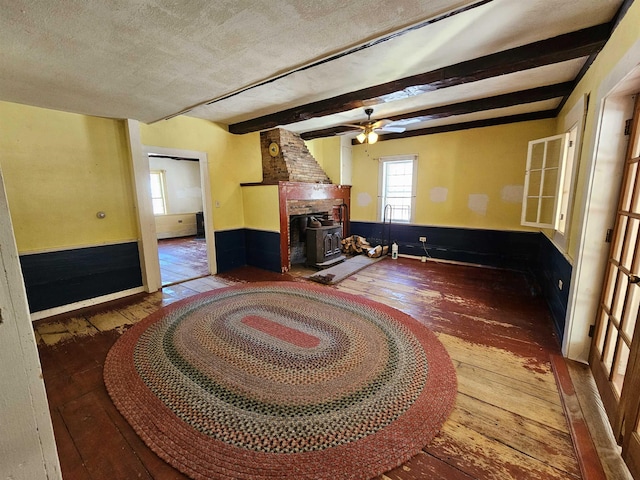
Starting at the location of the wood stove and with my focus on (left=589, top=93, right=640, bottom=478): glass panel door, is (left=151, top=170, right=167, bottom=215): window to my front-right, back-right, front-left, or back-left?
back-right

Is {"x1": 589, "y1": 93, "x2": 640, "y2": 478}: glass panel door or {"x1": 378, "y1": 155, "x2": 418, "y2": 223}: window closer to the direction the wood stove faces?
the glass panel door

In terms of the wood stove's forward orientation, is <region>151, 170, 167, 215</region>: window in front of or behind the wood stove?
behind

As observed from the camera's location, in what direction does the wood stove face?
facing the viewer and to the right of the viewer

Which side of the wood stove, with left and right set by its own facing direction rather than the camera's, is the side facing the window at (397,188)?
left

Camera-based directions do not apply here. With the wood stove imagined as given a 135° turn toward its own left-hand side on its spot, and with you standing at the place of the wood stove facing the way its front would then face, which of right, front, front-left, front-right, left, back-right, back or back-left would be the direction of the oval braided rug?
back

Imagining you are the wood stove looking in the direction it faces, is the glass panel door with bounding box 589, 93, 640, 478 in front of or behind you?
in front
